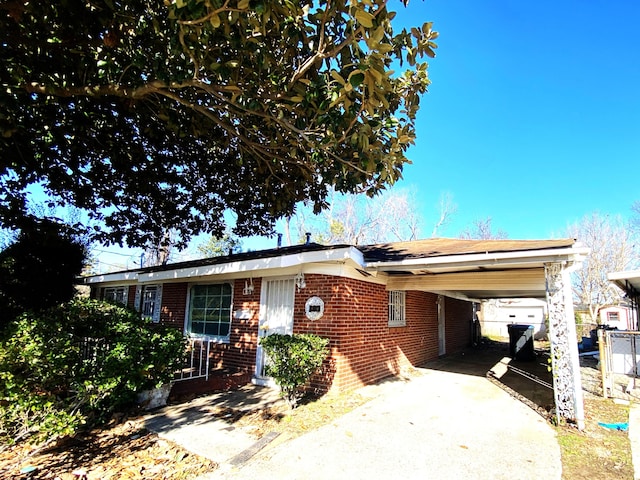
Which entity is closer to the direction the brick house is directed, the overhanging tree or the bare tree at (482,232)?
the overhanging tree

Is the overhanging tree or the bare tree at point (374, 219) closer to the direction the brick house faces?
the overhanging tree

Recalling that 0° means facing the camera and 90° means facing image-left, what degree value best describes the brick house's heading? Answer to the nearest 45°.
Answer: approximately 45°

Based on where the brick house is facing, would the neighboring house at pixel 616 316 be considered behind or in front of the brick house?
behind

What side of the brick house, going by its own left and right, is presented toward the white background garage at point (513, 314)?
back

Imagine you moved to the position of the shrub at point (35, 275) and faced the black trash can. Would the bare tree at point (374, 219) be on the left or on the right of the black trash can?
left

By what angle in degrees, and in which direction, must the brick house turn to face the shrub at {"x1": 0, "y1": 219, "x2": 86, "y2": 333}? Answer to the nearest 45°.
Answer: approximately 45° to its right

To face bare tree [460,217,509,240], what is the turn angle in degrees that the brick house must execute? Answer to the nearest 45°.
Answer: approximately 180°

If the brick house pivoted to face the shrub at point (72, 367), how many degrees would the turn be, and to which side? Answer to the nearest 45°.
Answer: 0° — it already faces it
